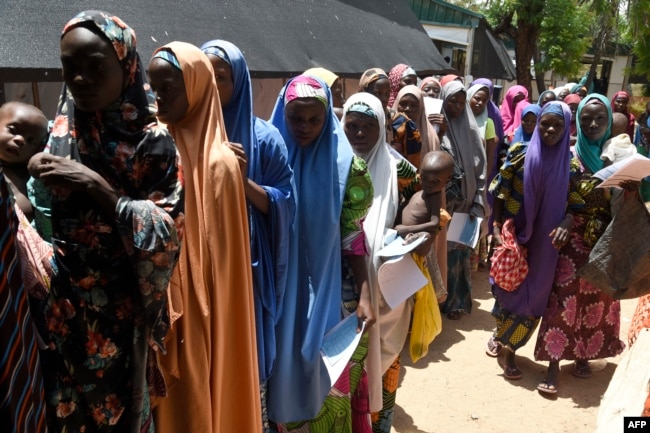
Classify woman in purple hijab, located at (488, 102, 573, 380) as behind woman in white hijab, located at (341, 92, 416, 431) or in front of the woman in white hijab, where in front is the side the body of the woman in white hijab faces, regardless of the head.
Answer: behind

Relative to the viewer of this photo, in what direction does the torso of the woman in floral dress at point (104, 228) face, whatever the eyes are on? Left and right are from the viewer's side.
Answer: facing the viewer and to the left of the viewer

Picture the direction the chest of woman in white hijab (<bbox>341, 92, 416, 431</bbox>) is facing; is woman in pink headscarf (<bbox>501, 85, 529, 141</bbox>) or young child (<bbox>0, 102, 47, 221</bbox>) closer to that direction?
the young child

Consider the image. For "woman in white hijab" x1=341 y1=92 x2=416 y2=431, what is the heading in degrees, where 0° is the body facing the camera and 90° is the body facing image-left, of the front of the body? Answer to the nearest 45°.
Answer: approximately 45°

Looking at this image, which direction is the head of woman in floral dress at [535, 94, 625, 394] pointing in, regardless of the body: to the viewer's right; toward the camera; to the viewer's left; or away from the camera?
toward the camera

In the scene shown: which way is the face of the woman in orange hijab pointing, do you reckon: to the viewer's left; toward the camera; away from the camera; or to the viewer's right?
to the viewer's left
